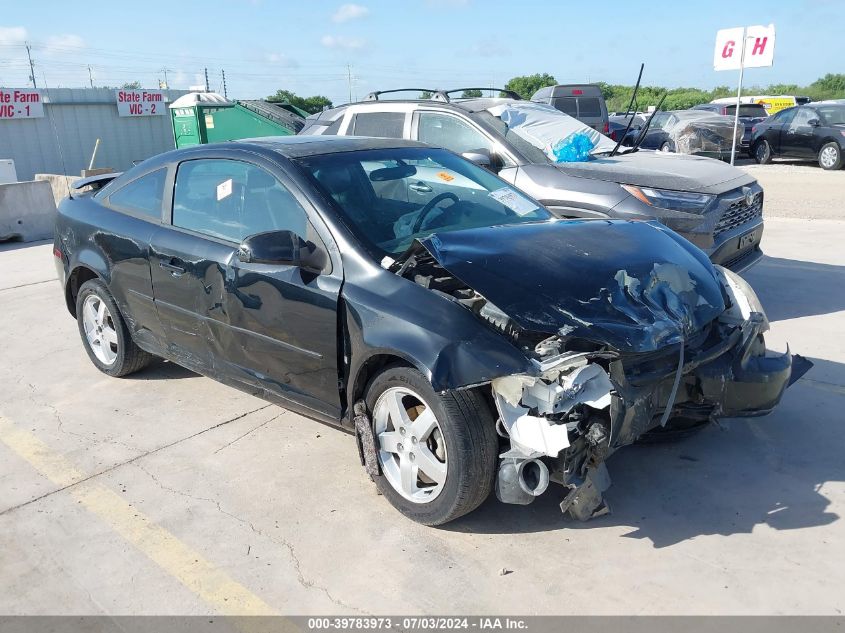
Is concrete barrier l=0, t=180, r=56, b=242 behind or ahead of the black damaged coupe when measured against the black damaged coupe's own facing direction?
behind

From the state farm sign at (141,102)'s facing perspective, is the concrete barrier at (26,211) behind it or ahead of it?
ahead

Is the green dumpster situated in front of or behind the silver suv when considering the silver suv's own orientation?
behind

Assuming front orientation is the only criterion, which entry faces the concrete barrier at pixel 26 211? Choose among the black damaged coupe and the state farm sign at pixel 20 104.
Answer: the state farm sign

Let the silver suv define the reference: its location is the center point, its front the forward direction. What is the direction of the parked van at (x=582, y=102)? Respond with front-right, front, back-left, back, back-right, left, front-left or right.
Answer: back-left

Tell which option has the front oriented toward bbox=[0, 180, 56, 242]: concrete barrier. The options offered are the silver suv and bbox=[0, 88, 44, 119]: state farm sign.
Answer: the state farm sign

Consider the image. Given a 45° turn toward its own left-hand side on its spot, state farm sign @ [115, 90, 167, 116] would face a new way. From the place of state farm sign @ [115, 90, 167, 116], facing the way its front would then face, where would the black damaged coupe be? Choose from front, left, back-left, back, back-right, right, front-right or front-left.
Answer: front-right

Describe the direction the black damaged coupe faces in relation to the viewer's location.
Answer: facing the viewer and to the right of the viewer

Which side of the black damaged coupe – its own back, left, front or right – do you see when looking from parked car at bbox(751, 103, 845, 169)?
left

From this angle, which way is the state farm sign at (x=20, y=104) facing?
toward the camera

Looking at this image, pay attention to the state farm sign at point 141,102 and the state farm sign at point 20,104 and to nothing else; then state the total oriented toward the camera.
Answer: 2

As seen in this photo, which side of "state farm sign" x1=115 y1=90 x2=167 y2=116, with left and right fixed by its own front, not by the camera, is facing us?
front
